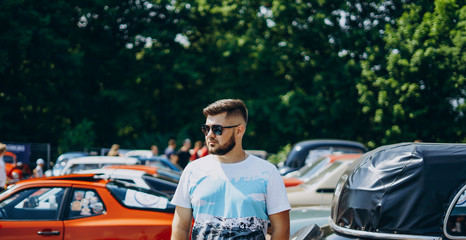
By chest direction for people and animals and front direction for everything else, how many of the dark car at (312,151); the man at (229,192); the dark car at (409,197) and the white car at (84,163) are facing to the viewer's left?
1

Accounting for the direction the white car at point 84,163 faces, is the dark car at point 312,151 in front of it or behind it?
behind

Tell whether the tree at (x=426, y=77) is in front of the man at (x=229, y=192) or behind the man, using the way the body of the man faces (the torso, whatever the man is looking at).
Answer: behind

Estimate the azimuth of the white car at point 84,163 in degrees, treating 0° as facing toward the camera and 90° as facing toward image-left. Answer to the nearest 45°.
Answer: approximately 90°

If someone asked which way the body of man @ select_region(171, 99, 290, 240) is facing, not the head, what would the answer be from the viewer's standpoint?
toward the camera

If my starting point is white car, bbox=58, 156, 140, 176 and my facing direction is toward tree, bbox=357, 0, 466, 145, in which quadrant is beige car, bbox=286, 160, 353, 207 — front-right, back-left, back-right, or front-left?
front-right

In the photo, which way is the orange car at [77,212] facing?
to the viewer's left

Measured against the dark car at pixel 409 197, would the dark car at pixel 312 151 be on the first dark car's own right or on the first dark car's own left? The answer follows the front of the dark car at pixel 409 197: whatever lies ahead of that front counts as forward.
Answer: on the first dark car's own left

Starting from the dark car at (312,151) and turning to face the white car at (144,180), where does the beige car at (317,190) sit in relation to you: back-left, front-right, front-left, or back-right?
front-left

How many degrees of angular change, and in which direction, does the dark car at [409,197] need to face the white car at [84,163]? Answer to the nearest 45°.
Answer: approximately 135° to its left

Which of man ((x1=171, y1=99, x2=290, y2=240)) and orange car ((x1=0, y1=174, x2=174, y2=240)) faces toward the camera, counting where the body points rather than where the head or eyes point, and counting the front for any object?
the man
